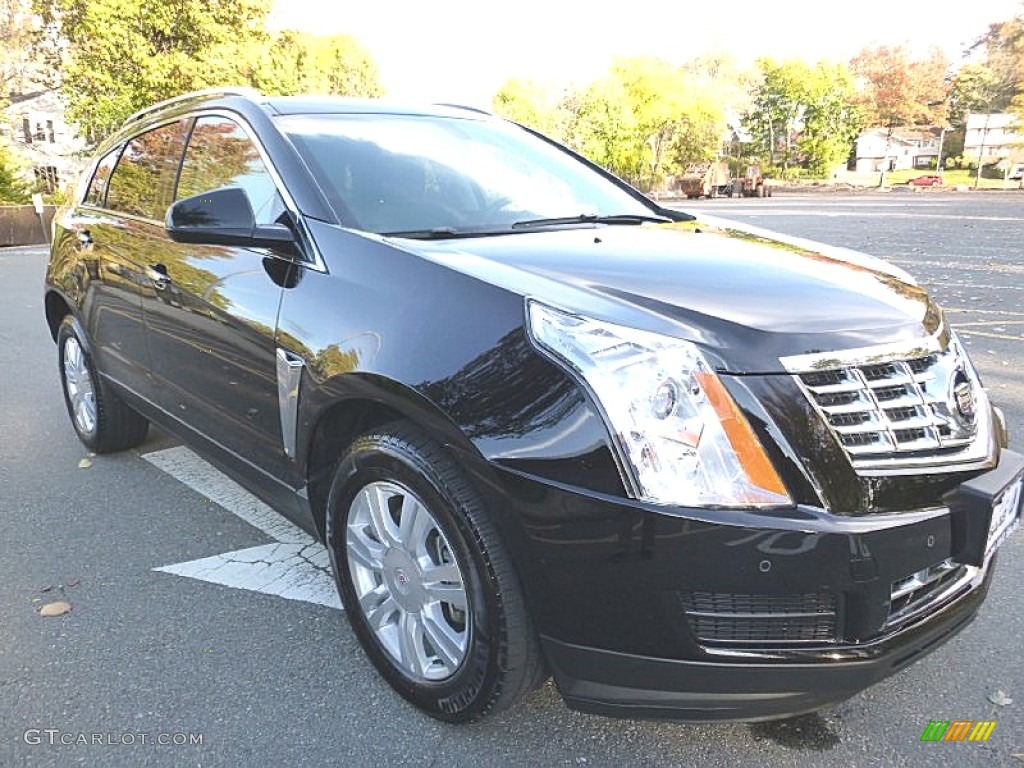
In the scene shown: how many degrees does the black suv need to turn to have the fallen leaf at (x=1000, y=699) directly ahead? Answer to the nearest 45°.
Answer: approximately 45° to its left

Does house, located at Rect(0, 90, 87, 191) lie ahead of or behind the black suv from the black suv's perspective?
behind

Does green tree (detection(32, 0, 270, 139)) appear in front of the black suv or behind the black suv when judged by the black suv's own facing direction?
behind

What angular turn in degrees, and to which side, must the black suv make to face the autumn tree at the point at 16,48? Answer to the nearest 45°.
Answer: approximately 180°

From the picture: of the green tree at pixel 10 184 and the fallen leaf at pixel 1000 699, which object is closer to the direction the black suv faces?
the fallen leaf

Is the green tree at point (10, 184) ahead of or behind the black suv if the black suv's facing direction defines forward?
behind

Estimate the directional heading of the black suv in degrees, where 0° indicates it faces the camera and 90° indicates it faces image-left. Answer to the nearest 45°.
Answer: approximately 315°
